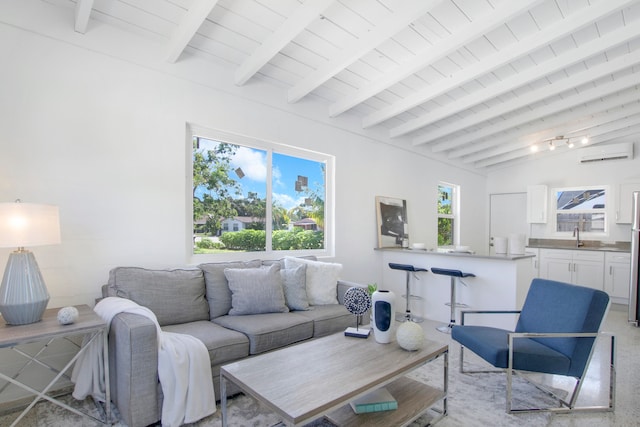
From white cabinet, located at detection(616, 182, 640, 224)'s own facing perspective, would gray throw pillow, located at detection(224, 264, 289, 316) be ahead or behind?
ahead

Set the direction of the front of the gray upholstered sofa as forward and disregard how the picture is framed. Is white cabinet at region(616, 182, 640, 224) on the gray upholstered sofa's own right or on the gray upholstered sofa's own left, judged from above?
on the gray upholstered sofa's own left

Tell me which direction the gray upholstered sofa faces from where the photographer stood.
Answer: facing the viewer and to the right of the viewer

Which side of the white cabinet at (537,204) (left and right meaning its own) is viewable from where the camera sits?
front

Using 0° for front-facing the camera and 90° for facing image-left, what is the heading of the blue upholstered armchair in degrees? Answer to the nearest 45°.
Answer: approximately 45°

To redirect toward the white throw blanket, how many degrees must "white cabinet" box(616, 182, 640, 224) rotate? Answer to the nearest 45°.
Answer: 0° — it already faces it

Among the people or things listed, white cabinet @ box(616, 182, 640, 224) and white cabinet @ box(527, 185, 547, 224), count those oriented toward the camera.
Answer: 2

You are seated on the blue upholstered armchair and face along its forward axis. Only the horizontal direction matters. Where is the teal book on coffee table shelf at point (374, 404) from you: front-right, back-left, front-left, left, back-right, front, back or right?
front

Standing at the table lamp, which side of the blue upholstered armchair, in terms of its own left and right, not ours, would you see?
front

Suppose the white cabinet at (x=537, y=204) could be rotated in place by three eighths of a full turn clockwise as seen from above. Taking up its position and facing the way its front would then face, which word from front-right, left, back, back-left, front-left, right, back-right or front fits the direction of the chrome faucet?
back-right

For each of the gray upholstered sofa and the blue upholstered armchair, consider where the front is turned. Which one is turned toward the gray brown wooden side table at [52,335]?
the blue upholstered armchair

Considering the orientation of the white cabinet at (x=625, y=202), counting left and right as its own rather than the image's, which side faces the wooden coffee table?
front

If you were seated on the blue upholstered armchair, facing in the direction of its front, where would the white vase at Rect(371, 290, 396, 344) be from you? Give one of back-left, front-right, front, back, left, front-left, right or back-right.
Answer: front
